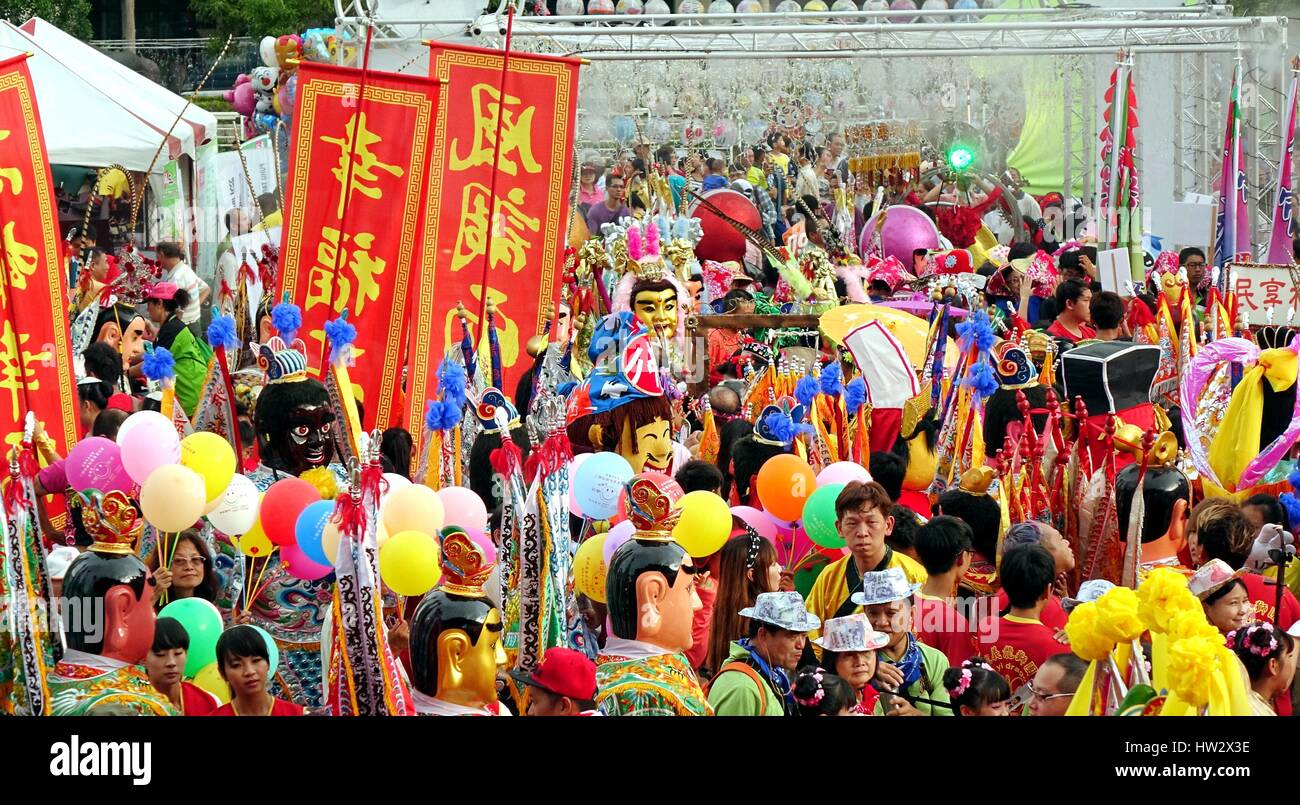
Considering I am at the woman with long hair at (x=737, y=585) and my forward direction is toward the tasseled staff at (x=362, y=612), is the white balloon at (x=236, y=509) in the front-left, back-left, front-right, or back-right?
front-right

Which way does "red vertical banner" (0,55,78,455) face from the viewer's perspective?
toward the camera

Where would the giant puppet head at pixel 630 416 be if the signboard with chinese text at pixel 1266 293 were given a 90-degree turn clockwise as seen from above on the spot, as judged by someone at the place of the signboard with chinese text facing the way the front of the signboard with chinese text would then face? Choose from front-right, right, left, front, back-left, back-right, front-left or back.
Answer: front-left

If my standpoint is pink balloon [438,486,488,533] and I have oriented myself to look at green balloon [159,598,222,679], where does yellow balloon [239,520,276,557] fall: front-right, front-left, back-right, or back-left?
front-right

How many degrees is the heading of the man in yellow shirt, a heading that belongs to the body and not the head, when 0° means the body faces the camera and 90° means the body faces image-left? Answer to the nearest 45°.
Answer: approximately 0°

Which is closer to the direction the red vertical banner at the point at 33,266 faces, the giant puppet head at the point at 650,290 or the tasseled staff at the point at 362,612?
the tasseled staff

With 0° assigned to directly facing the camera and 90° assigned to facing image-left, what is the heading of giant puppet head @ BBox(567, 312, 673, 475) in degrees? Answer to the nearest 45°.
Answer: approximately 315°

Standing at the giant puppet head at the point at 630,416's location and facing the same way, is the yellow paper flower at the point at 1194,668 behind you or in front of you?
in front

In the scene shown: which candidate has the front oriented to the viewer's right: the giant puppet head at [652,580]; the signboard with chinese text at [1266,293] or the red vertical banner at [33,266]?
the giant puppet head

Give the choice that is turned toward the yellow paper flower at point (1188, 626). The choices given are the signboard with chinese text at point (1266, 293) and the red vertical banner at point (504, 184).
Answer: the signboard with chinese text

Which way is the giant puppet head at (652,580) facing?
to the viewer's right
